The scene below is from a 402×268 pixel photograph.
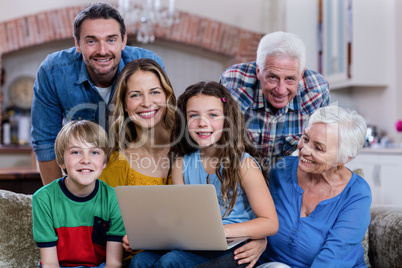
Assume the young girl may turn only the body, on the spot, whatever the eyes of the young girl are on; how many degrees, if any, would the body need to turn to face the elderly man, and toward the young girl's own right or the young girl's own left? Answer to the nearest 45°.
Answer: approximately 180°

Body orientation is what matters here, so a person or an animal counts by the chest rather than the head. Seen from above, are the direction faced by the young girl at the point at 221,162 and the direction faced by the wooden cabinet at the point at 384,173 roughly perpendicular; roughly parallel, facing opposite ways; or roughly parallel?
roughly parallel

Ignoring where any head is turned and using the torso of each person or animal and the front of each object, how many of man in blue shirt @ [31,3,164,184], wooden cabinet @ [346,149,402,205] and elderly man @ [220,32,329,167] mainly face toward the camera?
3

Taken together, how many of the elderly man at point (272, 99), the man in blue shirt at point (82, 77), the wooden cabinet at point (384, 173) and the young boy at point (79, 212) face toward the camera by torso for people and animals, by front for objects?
4

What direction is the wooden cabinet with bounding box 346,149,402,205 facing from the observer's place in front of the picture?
facing the viewer

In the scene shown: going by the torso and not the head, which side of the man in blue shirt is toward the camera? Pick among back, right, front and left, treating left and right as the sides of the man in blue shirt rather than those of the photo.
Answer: front

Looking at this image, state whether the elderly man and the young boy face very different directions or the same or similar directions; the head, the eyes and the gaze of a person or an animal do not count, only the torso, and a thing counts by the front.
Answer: same or similar directions

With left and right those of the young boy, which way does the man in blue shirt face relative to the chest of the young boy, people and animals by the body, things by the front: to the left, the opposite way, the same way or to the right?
the same way

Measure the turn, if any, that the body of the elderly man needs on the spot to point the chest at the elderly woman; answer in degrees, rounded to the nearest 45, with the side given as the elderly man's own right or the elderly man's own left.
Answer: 0° — they already face them

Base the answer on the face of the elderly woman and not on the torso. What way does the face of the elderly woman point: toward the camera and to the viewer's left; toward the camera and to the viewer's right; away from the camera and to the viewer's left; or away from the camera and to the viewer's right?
toward the camera and to the viewer's left

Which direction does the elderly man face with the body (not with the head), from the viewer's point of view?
toward the camera

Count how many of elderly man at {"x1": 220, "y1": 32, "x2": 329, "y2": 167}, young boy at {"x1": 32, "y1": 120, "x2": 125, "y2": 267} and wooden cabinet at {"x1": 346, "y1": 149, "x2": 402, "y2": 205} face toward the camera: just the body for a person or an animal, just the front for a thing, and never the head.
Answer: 3

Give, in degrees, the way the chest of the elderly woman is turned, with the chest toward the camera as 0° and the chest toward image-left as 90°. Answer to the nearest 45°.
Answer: approximately 45°

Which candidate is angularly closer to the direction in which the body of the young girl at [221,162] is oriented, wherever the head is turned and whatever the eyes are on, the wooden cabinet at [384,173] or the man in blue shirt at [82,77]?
the man in blue shirt

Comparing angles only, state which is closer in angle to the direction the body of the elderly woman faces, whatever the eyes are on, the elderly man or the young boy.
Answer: the young boy

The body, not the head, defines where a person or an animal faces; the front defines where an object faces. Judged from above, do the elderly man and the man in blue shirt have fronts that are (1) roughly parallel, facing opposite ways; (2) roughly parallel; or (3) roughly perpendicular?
roughly parallel
